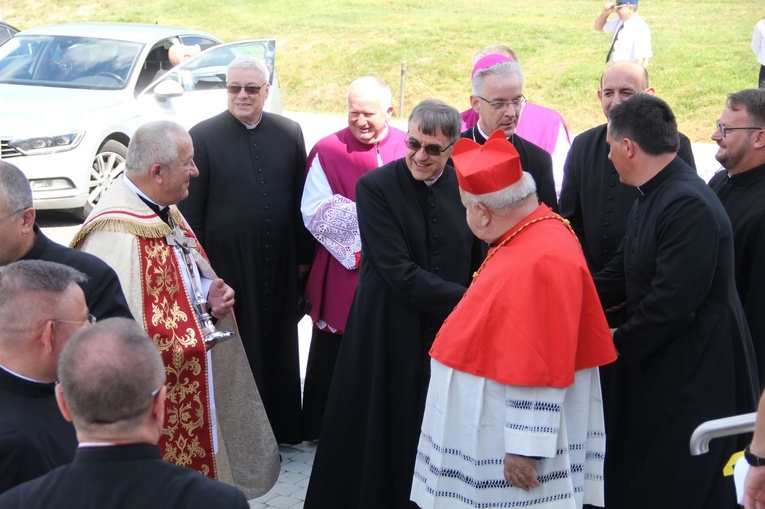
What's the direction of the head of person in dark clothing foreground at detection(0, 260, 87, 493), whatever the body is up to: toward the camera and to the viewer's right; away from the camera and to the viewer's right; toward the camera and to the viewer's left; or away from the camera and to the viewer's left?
away from the camera and to the viewer's right

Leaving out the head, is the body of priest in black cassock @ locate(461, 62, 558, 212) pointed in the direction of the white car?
no

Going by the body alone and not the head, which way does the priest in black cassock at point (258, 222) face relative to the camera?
toward the camera

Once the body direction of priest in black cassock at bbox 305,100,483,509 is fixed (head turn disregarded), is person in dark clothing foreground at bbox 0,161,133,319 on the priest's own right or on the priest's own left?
on the priest's own right

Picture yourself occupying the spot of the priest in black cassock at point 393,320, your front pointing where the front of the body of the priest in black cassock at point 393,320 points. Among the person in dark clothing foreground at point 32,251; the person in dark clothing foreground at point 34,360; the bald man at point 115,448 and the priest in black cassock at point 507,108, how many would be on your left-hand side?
1

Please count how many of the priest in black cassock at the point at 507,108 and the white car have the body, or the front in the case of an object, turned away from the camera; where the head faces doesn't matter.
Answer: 0

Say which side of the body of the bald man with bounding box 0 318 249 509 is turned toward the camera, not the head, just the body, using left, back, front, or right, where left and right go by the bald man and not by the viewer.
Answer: back

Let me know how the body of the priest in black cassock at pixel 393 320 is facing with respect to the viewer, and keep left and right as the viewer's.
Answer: facing the viewer and to the right of the viewer

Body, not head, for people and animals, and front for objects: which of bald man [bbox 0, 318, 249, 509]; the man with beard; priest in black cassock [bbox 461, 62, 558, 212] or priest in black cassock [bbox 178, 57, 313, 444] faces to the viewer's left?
the man with beard

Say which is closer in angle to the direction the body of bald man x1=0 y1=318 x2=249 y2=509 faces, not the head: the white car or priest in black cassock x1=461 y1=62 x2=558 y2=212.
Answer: the white car

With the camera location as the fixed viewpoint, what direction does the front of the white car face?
facing the viewer and to the left of the viewer

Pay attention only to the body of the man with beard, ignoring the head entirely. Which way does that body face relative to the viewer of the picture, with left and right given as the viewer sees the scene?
facing to the left of the viewer

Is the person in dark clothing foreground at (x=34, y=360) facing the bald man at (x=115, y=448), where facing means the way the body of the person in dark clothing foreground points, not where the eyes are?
no

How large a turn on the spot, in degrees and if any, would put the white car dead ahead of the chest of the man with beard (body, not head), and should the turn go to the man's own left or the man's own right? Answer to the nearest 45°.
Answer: approximately 45° to the man's own right

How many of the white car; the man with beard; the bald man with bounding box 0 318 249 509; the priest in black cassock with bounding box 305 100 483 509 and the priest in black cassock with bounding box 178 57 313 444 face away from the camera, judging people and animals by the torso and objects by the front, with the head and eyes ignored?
1

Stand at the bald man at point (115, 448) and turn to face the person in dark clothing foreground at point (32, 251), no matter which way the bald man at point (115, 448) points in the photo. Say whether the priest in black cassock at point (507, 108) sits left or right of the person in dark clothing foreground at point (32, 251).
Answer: right

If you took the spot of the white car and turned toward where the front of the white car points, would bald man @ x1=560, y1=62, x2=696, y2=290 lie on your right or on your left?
on your left

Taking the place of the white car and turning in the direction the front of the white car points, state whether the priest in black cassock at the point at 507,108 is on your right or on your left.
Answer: on your left

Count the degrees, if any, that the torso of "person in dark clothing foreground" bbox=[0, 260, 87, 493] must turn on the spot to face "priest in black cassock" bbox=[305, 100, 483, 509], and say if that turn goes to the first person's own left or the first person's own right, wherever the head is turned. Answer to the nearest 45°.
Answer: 0° — they already face them
